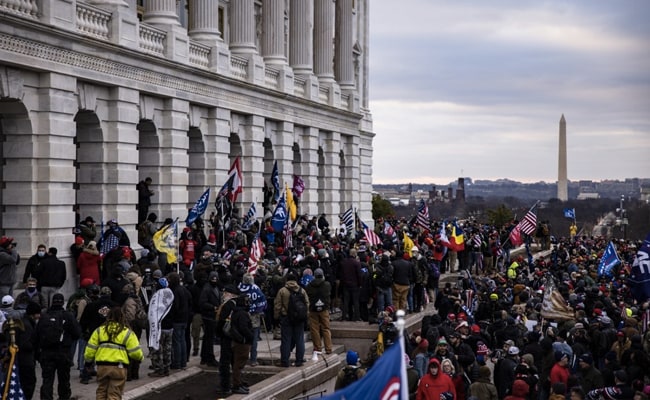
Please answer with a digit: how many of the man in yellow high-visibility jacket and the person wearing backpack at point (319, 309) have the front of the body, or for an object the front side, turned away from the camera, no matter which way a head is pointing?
2

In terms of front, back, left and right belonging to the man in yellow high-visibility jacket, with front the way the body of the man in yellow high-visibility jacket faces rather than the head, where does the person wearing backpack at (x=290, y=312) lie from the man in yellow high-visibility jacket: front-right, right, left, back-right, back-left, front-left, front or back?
front-right

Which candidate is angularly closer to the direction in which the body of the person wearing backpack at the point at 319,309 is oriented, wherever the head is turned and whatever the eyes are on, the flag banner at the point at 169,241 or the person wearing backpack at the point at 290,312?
the flag banner

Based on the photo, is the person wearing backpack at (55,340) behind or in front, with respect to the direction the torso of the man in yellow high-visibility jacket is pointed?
in front

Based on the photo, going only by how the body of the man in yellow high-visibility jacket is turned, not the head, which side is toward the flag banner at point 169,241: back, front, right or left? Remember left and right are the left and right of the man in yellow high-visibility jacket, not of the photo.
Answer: front

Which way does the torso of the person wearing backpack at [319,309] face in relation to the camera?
away from the camera

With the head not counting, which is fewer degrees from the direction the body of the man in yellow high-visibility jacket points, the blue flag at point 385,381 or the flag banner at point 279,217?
the flag banner

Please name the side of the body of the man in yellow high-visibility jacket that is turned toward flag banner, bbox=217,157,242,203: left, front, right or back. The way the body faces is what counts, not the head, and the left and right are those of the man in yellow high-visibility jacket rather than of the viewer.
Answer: front

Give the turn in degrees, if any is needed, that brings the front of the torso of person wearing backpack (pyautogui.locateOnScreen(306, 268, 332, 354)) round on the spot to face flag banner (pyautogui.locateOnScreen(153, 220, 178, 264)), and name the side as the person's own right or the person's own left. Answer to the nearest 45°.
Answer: approximately 90° to the person's own left

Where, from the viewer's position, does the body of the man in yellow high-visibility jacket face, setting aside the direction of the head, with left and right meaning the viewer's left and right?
facing away from the viewer

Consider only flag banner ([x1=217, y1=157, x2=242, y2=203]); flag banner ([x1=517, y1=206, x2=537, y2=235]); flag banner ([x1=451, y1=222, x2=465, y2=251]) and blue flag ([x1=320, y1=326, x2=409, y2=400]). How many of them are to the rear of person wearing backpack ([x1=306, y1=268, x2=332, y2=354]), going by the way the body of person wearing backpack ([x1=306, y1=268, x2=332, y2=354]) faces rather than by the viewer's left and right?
1
